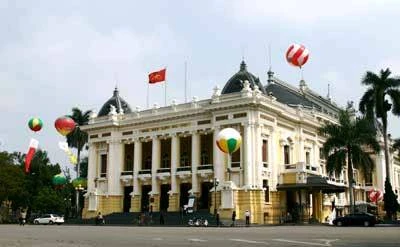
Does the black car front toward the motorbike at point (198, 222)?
yes

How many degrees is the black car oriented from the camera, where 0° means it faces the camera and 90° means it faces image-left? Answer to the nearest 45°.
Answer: approximately 90°
